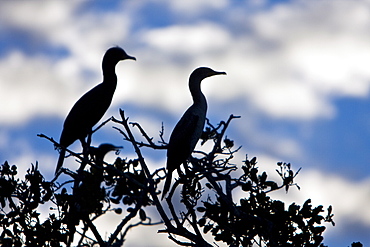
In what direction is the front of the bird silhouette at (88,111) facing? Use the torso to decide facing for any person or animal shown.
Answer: to the viewer's right

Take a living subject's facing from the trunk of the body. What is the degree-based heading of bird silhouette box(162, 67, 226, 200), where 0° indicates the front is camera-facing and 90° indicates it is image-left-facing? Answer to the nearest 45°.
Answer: approximately 270°

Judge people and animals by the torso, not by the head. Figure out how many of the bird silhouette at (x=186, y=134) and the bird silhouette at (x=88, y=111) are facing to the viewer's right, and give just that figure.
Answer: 2

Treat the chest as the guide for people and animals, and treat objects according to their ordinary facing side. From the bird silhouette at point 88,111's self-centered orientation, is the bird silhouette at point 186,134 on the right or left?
on its right

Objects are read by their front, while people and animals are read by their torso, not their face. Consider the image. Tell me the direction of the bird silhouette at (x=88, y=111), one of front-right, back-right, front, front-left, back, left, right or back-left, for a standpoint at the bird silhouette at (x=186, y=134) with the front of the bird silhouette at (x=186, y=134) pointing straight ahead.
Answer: back-left
